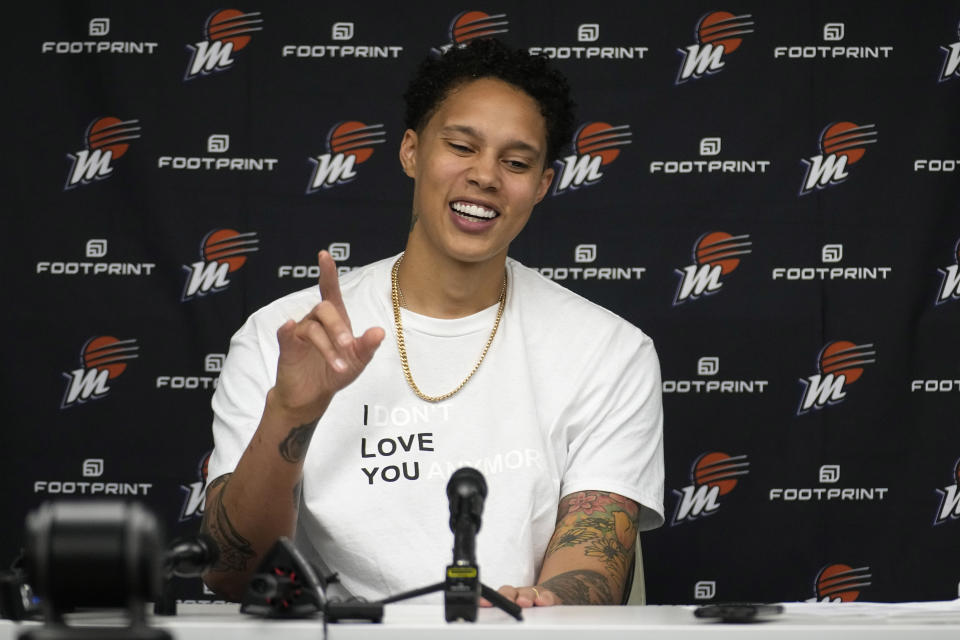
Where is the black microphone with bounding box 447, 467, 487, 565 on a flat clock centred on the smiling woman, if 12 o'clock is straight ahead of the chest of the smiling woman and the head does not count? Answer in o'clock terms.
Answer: The black microphone is roughly at 12 o'clock from the smiling woman.

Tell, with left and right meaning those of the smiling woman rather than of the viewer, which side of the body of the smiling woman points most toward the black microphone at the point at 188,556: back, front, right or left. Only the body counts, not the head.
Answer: front

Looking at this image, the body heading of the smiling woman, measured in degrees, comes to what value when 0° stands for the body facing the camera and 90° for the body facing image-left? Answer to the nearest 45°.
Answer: approximately 0°

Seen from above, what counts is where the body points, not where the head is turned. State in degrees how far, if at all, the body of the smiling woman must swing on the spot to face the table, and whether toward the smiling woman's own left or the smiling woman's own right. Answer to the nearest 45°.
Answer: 0° — they already face it
